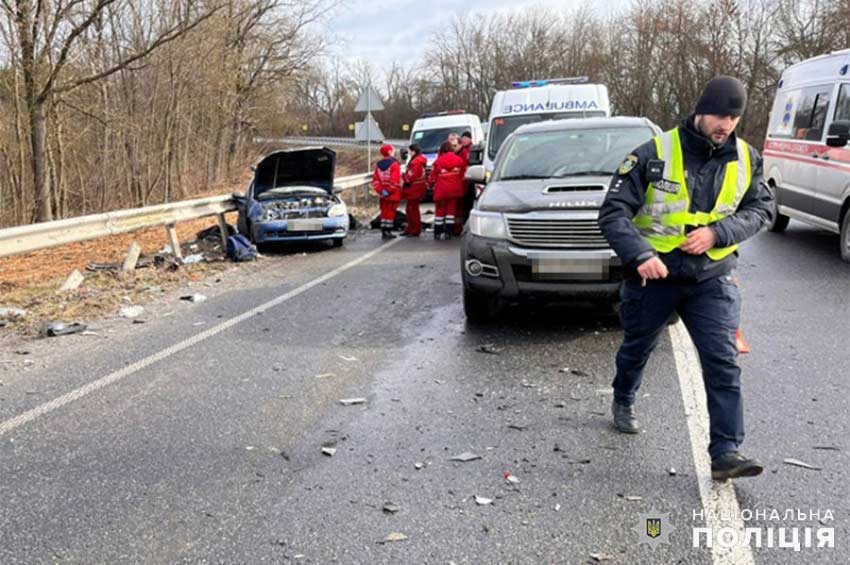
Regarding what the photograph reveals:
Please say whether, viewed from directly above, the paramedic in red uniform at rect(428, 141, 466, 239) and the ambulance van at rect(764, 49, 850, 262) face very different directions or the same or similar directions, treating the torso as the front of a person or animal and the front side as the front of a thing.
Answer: very different directions

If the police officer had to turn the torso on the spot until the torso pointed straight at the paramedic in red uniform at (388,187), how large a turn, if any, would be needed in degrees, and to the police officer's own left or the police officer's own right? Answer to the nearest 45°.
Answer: approximately 180°

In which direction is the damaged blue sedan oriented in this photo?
toward the camera

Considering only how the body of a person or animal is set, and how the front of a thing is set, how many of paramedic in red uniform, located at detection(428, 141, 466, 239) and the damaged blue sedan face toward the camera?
1

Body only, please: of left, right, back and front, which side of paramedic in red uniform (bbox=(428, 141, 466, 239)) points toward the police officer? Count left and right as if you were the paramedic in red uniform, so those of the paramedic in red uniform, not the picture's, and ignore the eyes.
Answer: back

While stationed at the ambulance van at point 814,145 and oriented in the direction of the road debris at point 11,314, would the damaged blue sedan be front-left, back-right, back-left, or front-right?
front-right

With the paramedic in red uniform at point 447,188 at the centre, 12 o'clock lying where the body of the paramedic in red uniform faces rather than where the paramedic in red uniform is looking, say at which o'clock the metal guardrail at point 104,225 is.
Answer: The metal guardrail is roughly at 8 o'clock from the paramedic in red uniform.

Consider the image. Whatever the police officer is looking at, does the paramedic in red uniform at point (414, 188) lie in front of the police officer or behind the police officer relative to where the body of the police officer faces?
behind

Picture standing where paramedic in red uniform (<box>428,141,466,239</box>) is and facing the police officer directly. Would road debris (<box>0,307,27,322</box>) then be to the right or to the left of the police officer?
right

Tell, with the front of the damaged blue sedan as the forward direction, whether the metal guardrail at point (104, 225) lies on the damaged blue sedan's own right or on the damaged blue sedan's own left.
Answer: on the damaged blue sedan's own right

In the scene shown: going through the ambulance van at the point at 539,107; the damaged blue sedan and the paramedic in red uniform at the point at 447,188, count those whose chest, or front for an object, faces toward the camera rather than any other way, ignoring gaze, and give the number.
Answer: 2

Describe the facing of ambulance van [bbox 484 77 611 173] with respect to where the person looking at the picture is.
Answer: facing the viewer

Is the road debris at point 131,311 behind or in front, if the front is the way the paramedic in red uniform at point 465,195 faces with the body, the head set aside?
in front

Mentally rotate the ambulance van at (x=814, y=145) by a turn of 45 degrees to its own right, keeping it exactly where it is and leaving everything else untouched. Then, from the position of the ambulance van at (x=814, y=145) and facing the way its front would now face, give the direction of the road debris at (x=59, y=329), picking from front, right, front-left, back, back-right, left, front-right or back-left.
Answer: front-right

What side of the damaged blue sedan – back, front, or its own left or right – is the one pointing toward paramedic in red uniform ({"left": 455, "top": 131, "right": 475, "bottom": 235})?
left
